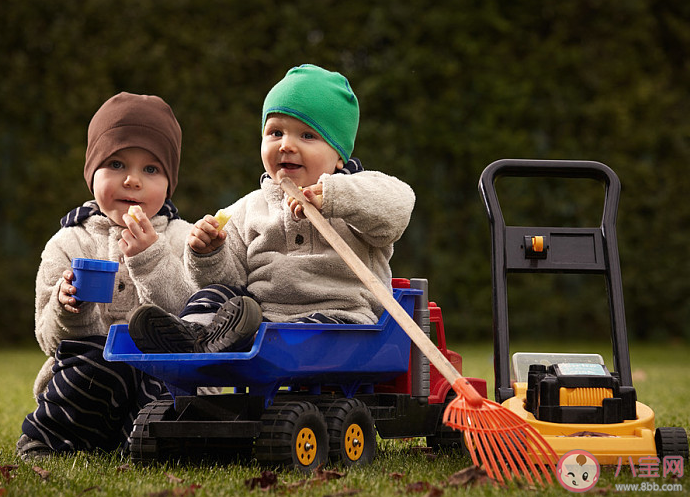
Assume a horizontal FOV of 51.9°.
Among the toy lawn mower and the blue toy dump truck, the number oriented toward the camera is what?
1

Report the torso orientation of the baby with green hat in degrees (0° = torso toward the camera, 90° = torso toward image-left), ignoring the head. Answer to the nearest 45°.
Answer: approximately 45°

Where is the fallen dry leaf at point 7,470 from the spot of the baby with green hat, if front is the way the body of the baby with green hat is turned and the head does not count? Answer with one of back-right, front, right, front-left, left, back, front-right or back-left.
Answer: front-right

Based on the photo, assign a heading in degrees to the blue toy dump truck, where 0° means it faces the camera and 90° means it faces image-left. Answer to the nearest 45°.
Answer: approximately 225°

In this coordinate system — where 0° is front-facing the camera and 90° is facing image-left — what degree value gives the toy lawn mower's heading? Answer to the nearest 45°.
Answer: approximately 0°
